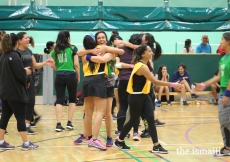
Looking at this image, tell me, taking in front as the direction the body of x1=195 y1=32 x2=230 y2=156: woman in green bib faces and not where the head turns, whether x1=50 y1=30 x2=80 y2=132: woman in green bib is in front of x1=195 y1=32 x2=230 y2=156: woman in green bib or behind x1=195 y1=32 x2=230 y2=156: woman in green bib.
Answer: in front

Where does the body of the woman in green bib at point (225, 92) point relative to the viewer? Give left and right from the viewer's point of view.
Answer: facing to the left of the viewer
